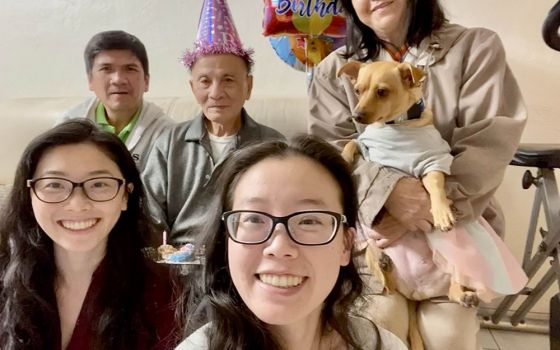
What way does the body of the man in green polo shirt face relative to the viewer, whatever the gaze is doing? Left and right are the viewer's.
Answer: facing the viewer

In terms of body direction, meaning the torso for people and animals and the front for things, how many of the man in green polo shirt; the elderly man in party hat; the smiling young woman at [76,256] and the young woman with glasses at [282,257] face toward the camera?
4

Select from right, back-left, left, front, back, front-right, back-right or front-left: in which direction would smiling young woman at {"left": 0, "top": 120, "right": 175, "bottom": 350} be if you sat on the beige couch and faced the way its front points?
front

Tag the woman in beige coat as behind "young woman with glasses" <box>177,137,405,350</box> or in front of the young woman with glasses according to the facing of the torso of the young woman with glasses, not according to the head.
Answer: behind

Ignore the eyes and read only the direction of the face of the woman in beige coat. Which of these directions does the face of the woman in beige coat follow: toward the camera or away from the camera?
toward the camera

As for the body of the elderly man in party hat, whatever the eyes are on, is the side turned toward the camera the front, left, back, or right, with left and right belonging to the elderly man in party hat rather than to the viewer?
front

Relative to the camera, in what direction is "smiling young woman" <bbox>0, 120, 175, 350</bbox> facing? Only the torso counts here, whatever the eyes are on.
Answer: toward the camera

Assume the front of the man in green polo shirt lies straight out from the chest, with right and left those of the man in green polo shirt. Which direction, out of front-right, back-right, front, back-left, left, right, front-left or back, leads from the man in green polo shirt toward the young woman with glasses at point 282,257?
front

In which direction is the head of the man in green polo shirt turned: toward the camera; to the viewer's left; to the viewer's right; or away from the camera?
toward the camera

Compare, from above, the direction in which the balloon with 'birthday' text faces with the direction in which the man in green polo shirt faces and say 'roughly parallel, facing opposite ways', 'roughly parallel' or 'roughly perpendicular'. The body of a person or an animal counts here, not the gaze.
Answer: roughly parallel

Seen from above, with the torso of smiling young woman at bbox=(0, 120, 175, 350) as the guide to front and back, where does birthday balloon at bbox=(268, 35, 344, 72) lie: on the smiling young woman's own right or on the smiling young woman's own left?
on the smiling young woman's own left

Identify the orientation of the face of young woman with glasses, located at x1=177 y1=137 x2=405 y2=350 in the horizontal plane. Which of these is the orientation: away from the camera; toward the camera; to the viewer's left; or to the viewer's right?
toward the camera

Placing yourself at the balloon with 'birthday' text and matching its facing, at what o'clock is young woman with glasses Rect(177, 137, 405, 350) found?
The young woman with glasses is roughly at 12 o'clock from the balloon with 'birthday' text.

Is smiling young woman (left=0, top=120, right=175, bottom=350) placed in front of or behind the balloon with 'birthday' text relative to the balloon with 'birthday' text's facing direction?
in front

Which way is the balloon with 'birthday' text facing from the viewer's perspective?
toward the camera
